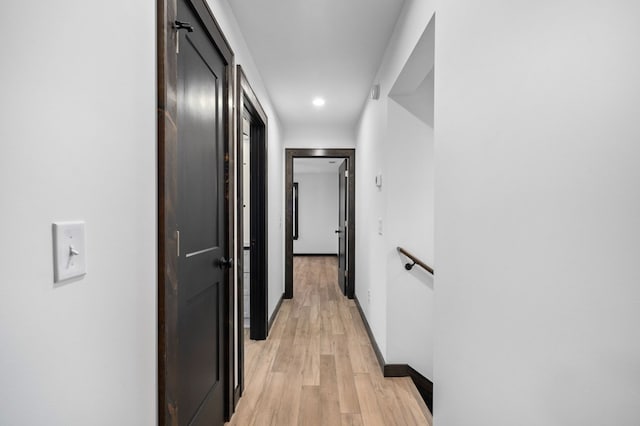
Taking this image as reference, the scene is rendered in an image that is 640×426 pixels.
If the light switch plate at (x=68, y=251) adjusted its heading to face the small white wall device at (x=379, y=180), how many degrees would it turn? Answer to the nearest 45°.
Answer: approximately 90° to its left

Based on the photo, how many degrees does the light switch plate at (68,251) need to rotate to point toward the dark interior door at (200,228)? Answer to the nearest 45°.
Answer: approximately 90° to its left

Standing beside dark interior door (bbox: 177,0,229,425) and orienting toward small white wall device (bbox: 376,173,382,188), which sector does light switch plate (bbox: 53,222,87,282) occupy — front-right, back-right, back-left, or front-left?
back-right

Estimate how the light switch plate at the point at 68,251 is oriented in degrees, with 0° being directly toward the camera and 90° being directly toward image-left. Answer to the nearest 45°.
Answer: approximately 315°

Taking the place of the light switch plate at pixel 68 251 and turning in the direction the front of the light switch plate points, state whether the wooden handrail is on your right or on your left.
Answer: on your left

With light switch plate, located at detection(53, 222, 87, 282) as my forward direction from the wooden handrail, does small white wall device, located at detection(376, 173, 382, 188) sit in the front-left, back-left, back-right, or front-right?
back-right

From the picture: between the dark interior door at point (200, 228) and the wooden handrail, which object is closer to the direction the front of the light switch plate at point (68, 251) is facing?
the wooden handrail

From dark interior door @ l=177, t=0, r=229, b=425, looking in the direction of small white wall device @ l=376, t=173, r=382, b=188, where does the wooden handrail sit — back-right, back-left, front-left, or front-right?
front-right
